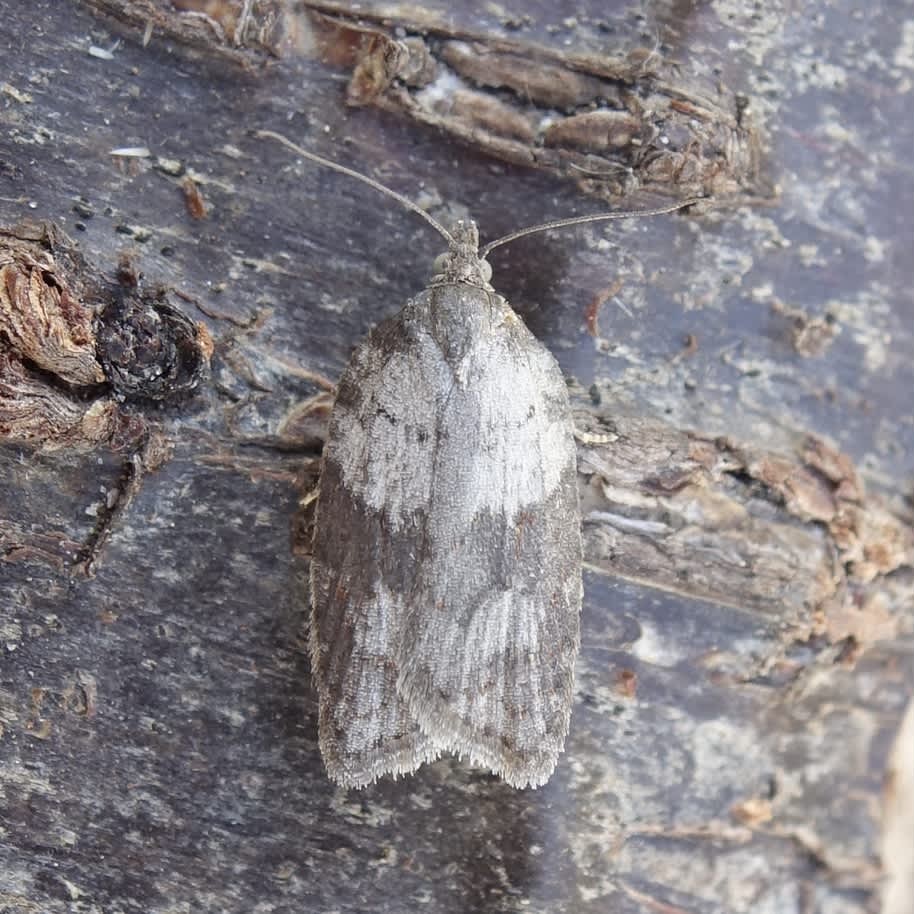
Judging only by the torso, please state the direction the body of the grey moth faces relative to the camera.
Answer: away from the camera
